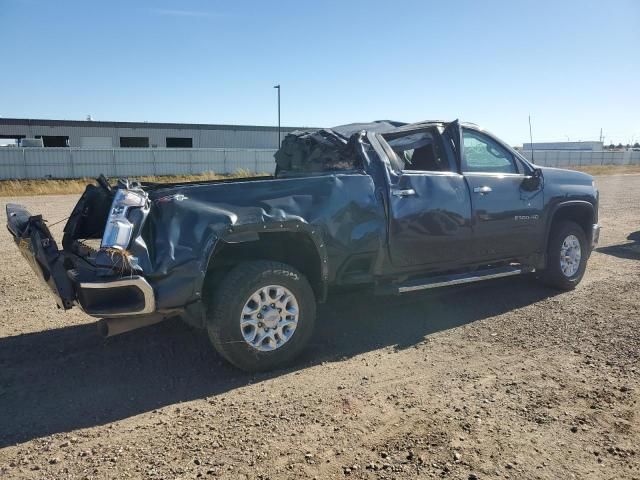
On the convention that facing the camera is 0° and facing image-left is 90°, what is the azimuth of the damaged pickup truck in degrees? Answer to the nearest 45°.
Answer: approximately 225°

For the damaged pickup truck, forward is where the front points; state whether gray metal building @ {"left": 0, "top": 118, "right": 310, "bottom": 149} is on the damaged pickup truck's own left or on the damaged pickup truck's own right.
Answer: on the damaged pickup truck's own left

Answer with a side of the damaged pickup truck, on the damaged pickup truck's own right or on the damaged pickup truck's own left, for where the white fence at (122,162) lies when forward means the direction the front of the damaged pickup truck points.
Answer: on the damaged pickup truck's own left
